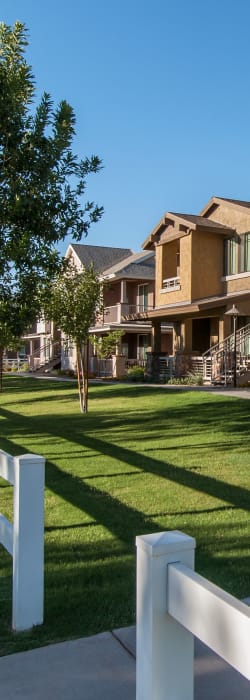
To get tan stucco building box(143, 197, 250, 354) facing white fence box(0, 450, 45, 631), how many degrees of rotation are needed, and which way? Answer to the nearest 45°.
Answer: approximately 45° to its left

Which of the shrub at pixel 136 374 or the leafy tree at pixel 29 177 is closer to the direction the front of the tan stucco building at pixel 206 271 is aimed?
the leafy tree

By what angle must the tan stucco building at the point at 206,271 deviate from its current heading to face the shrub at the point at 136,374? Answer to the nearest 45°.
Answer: approximately 90° to its right

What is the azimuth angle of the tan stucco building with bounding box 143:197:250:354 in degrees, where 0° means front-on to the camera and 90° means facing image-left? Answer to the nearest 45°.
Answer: approximately 45°
